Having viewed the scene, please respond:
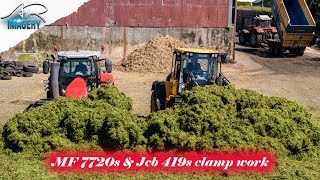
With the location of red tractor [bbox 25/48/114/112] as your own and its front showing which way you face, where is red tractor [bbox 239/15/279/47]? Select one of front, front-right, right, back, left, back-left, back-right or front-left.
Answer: back-left

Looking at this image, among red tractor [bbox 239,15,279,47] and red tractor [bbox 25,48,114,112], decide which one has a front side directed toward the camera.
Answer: red tractor [bbox 25,48,114,112]

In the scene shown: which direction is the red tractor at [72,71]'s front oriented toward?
toward the camera

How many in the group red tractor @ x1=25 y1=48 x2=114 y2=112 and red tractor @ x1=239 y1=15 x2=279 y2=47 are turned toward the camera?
1

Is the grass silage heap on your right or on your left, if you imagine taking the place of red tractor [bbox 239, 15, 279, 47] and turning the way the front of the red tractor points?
on your left

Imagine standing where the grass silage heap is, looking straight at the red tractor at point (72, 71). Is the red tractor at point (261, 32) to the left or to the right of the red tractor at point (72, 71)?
right

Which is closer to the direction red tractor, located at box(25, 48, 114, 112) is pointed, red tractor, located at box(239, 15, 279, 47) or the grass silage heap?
the grass silage heap

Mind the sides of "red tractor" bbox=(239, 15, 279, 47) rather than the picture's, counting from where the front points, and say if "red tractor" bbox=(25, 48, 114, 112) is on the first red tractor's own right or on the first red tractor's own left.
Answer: on the first red tractor's own left
